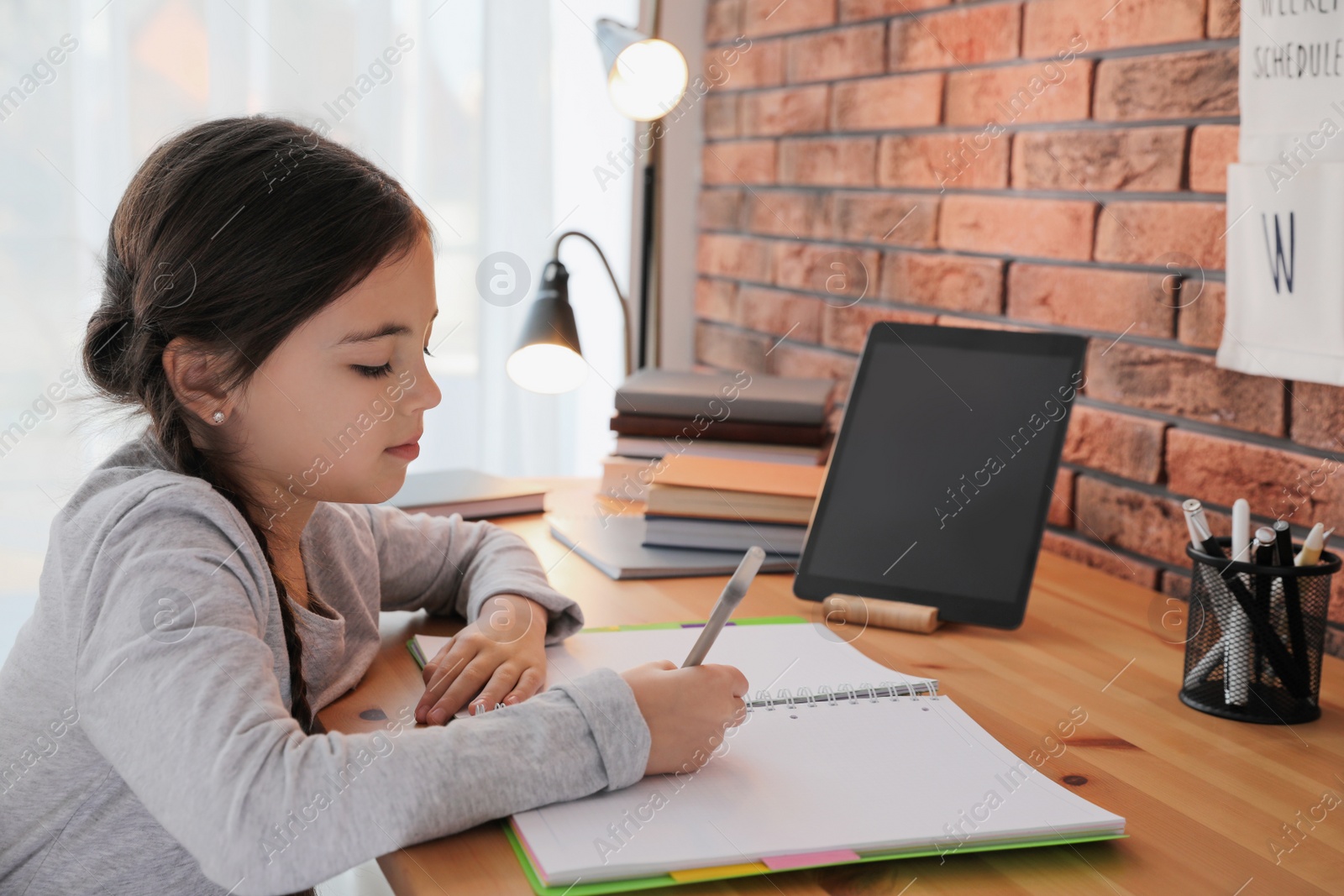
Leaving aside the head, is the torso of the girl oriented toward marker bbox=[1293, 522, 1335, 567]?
yes

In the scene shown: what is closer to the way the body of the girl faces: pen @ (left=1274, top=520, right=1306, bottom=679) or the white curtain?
the pen

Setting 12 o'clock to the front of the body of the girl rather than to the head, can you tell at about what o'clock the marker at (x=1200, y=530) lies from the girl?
The marker is roughly at 12 o'clock from the girl.

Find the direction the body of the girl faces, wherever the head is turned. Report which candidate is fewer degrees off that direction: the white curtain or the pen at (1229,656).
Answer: the pen

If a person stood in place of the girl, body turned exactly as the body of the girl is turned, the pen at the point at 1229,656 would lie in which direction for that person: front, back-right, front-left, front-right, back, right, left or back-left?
front

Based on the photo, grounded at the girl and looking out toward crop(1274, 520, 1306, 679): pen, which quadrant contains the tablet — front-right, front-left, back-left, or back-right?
front-left

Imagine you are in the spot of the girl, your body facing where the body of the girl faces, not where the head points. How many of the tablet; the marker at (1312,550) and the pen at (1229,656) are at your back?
0

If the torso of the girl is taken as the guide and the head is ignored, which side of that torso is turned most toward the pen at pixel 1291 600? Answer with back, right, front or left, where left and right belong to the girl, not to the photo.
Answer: front

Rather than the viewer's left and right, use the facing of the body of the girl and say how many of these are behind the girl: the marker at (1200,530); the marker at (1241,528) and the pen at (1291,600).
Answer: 0

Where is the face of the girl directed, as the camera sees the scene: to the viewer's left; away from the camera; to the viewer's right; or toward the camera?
to the viewer's right

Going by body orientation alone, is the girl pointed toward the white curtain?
no

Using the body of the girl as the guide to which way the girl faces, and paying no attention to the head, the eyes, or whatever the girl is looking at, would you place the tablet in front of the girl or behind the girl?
in front

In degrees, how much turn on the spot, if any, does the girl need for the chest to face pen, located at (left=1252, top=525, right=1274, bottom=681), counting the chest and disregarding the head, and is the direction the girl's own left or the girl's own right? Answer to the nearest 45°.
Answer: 0° — they already face it

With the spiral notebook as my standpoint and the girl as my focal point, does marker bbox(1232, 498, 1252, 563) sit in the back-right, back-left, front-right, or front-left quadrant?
back-right

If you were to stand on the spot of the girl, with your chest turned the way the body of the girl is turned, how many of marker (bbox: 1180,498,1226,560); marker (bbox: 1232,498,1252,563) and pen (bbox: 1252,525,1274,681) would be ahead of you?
3

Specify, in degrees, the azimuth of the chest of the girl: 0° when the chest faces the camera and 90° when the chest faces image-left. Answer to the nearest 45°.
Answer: approximately 270°

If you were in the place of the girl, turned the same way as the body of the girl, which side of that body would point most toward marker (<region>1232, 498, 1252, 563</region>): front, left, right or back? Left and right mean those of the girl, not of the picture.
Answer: front
